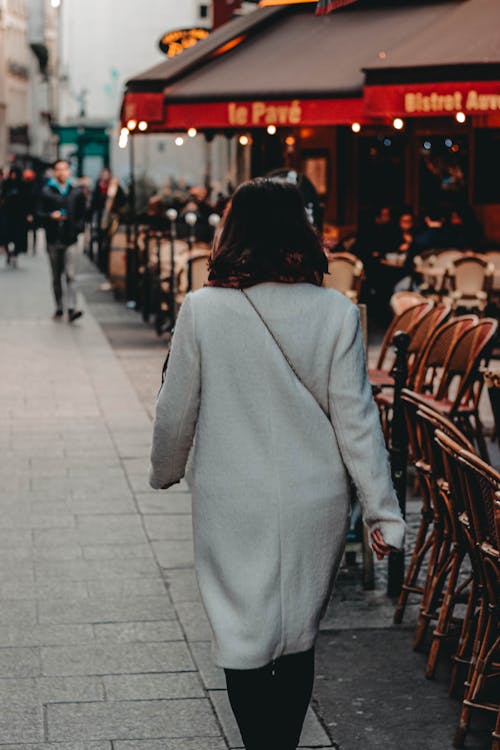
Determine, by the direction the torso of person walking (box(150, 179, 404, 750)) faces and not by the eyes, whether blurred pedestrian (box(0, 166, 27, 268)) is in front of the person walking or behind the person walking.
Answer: in front

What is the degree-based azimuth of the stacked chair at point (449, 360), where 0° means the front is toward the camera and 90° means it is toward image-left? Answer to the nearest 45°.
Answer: approximately 45°

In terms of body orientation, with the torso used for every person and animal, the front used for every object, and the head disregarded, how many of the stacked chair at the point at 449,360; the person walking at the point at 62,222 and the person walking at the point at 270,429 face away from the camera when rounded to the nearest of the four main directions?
1

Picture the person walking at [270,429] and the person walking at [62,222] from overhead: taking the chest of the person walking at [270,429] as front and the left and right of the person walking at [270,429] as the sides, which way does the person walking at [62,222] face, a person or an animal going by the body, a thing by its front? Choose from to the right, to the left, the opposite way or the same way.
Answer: the opposite way

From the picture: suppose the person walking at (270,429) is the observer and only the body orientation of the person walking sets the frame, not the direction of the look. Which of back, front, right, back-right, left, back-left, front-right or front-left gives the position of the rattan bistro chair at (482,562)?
front-right

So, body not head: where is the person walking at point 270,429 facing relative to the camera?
away from the camera
